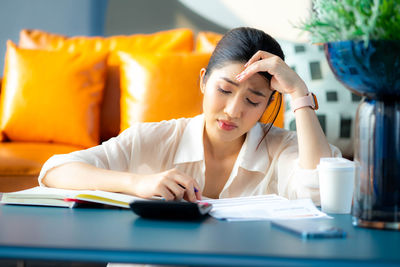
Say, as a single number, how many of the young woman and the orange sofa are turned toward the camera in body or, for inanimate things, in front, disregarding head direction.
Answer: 2

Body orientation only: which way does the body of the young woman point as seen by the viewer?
toward the camera

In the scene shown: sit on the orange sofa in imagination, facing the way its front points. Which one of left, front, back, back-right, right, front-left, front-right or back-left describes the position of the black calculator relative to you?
front

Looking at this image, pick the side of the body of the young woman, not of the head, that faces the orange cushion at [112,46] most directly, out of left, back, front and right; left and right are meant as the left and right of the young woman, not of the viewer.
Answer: back

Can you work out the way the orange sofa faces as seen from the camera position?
facing the viewer

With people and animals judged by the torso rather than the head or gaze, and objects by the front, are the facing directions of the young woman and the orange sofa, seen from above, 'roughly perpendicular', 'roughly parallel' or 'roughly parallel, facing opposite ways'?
roughly parallel

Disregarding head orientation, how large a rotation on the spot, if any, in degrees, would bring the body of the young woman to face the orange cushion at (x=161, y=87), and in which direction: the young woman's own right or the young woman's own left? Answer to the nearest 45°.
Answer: approximately 180°

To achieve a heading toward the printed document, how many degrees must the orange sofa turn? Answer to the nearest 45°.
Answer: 0° — it already faces it

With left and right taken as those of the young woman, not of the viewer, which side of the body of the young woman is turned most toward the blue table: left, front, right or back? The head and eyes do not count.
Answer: front

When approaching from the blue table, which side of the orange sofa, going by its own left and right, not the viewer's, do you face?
front
